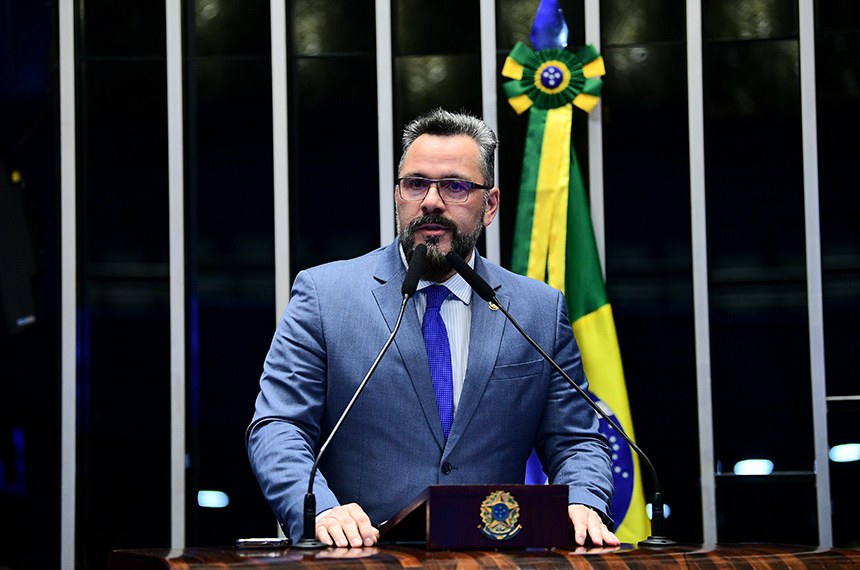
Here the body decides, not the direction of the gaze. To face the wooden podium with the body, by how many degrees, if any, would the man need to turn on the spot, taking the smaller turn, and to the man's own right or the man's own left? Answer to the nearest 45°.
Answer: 0° — they already face it

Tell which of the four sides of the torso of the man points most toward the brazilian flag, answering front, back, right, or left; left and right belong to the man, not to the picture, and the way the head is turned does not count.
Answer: back

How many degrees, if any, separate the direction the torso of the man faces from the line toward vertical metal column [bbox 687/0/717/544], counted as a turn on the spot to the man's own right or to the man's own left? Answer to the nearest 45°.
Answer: approximately 135° to the man's own left

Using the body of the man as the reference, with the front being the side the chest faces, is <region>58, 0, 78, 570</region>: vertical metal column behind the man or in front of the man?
behind

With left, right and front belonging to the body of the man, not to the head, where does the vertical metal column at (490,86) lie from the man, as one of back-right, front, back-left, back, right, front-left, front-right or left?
back

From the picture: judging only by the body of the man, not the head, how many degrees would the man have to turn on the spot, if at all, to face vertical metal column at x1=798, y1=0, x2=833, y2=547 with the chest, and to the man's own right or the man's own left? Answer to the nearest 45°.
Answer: approximately 135° to the man's own left

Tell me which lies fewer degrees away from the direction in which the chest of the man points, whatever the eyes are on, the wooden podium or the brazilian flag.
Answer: the wooden podium

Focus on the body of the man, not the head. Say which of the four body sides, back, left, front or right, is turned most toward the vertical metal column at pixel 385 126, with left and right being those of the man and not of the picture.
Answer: back

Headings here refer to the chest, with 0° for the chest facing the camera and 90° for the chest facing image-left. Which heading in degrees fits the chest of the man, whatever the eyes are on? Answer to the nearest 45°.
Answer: approximately 0°

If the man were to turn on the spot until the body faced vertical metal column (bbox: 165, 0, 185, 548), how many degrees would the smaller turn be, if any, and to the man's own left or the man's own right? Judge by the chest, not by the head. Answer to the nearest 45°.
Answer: approximately 135° to the man's own right
